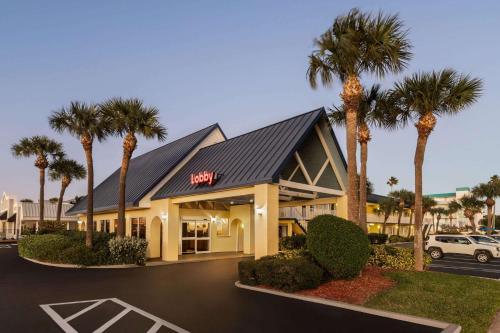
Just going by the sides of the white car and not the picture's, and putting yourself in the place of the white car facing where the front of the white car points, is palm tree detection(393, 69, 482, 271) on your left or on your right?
on your right

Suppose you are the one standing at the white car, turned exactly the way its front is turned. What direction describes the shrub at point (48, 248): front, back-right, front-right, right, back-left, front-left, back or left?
back-right

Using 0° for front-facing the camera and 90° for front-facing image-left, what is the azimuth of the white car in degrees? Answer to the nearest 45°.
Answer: approximately 270°

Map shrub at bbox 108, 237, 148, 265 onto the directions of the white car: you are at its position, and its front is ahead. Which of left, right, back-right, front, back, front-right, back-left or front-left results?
back-right

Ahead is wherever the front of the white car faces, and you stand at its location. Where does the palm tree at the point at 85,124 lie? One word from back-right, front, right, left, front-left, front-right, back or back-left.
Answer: back-right

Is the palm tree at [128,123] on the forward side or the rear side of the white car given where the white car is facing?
on the rear side
